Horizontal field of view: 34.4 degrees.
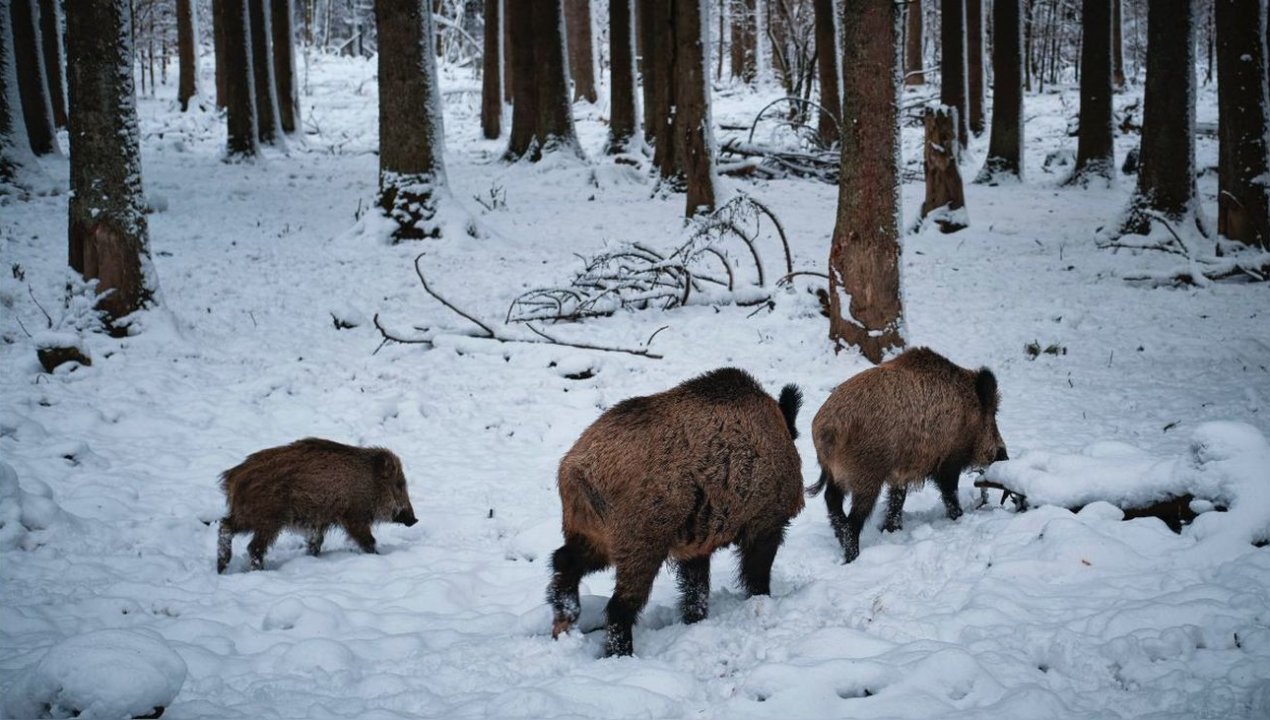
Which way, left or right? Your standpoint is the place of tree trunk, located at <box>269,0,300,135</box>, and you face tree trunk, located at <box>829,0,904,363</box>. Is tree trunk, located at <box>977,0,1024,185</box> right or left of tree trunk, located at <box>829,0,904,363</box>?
left

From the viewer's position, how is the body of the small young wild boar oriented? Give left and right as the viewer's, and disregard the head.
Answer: facing to the right of the viewer

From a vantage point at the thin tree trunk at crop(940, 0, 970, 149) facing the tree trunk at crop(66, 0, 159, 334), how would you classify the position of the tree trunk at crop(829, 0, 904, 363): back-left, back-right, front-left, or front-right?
front-left

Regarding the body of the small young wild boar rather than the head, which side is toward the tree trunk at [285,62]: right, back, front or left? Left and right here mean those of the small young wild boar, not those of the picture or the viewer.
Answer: left

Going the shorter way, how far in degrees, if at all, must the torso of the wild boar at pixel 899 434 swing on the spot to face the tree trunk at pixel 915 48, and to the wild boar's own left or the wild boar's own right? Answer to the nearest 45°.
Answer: approximately 45° to the wild boar's own left

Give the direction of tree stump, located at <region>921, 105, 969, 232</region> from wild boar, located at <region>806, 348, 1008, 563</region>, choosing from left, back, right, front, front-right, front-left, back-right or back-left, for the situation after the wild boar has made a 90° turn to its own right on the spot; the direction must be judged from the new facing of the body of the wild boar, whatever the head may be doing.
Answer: back-left

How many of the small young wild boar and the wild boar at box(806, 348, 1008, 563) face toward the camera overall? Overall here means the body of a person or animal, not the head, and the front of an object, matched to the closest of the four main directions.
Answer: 0

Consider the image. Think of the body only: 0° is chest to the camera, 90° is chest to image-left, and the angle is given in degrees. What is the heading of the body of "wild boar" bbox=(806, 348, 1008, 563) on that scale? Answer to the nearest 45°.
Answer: approximately 225°
